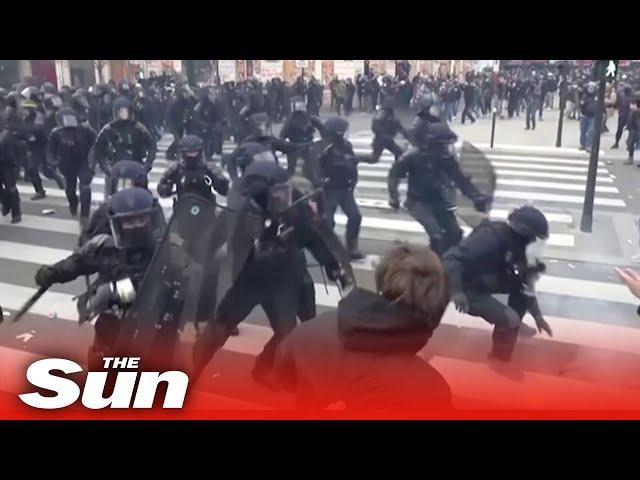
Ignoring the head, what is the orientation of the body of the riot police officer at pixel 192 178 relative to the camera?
toward the camera

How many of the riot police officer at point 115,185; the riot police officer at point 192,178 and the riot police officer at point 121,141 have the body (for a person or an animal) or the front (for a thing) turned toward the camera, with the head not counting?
3

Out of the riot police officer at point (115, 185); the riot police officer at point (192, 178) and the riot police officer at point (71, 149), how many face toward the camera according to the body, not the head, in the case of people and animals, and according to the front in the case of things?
3

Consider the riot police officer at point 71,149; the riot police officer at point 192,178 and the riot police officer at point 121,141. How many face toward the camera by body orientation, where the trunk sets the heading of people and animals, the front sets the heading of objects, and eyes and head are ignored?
3

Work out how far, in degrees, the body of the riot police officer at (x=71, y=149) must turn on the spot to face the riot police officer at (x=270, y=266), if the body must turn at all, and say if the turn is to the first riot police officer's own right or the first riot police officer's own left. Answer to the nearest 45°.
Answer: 0° — they already face them

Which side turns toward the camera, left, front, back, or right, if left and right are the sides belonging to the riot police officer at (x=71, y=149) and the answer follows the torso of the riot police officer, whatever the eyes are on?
front

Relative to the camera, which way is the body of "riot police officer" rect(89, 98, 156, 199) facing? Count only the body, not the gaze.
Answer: toward the camera

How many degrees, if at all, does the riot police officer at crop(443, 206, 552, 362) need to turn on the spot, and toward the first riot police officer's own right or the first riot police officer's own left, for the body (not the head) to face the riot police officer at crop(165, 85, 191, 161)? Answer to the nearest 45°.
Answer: approximately 180°

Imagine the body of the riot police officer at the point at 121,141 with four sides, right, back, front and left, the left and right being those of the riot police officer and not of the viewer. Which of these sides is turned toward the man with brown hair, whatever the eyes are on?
front

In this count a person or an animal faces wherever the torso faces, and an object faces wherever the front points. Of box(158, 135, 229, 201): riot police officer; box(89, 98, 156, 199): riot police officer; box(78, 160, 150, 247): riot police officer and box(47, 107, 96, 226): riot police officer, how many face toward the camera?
4

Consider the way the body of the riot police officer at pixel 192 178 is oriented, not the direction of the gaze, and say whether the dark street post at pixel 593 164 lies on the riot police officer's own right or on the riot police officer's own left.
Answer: on the riot police officer's own left

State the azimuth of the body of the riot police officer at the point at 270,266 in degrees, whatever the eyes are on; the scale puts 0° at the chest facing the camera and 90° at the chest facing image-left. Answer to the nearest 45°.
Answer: approximately 315°
